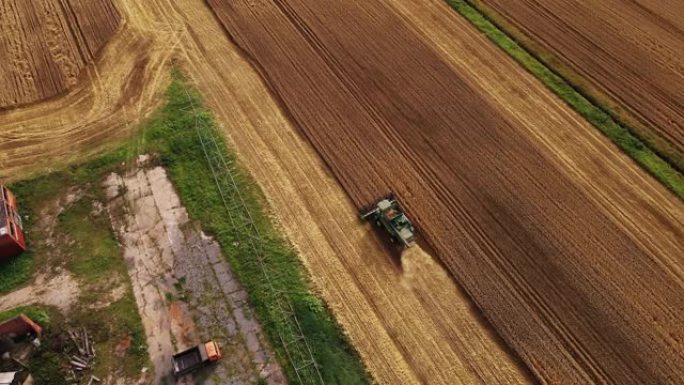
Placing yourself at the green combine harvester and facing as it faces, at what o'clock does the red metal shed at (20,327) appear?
The red metal shed is roughly at 10 o'clock from the green combine harvester.

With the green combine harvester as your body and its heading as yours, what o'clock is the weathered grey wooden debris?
The weathered grey wooden debris is roughly at 10 o'clock from the green combine harvester.

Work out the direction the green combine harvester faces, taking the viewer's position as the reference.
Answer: facing away from the viewer and to the left of the viewer

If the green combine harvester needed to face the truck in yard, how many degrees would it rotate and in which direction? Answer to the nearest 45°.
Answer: approximately 45° to its left

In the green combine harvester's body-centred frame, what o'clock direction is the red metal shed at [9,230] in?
The red metal shed is roughly at 10 o'clock from the green combine harvester.
